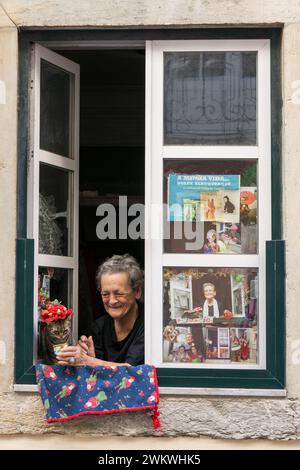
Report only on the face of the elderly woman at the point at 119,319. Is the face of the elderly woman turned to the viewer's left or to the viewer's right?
to the viewer's left

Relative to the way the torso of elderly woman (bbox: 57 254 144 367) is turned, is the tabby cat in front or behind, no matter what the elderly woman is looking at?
in front

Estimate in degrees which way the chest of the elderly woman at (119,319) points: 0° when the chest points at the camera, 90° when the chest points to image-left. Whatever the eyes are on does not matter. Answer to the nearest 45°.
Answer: approximately 45°
